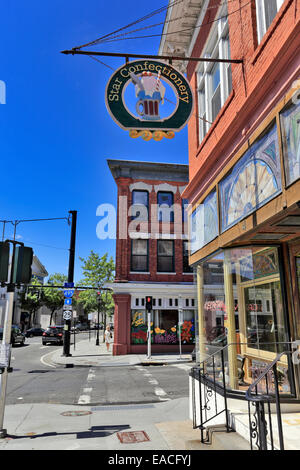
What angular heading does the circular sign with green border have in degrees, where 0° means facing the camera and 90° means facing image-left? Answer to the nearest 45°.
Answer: approximately 0°

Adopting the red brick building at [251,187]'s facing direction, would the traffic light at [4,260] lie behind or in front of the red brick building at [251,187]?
in front

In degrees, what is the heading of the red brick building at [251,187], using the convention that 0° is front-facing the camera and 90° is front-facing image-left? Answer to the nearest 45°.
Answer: approximately 45°

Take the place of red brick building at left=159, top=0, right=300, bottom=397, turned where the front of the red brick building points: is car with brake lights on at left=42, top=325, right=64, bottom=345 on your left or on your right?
on your right

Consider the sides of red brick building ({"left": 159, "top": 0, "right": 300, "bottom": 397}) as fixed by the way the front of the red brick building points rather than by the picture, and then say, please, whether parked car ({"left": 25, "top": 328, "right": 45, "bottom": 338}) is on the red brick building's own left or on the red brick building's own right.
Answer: on the red brick building's own right

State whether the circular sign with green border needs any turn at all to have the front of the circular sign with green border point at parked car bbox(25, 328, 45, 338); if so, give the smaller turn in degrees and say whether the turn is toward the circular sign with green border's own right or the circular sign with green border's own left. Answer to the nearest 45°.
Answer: approximately 180°

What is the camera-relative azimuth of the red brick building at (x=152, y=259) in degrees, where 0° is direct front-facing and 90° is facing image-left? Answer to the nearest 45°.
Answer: approximately 0°

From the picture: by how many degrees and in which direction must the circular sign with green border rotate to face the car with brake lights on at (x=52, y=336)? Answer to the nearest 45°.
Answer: approximately 180°

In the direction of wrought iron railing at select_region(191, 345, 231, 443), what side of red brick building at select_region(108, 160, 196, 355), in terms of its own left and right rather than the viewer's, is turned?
front

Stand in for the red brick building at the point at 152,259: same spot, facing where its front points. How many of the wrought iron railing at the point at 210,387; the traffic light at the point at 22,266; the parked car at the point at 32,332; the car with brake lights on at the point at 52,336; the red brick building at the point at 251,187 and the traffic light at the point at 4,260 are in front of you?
4

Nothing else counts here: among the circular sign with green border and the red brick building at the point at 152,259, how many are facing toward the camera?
2
